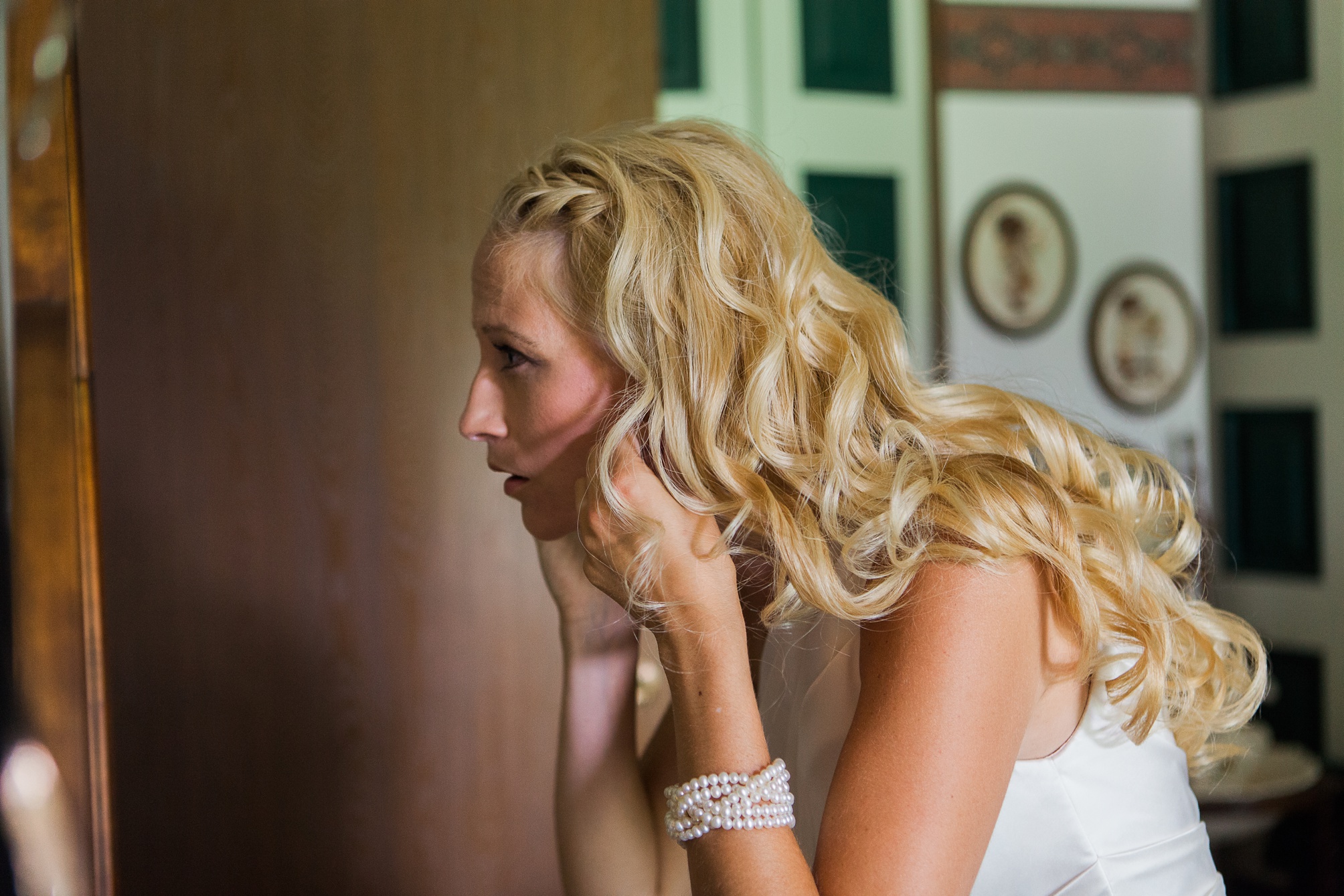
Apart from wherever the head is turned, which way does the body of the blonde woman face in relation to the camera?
to the viewer's left

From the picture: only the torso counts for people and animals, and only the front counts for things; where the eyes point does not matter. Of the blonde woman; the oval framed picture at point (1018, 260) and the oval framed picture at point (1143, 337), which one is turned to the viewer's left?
the blonde woman

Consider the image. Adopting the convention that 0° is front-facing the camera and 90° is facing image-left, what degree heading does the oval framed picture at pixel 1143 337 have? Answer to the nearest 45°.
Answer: approximately 0°

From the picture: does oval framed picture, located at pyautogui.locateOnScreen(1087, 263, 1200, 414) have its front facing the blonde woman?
yes

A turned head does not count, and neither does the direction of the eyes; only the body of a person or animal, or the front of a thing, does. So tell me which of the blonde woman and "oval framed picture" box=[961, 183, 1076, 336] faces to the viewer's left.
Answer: the blonde woman

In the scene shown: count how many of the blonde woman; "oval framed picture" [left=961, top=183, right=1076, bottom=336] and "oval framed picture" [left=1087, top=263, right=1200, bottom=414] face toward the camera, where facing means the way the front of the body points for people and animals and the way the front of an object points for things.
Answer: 2

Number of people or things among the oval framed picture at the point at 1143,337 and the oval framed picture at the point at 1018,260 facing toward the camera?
2

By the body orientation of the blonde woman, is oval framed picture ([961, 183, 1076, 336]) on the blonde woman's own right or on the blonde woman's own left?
on the blonde woman's own right

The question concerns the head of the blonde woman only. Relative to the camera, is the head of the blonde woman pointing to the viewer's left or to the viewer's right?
to the viewer's left
